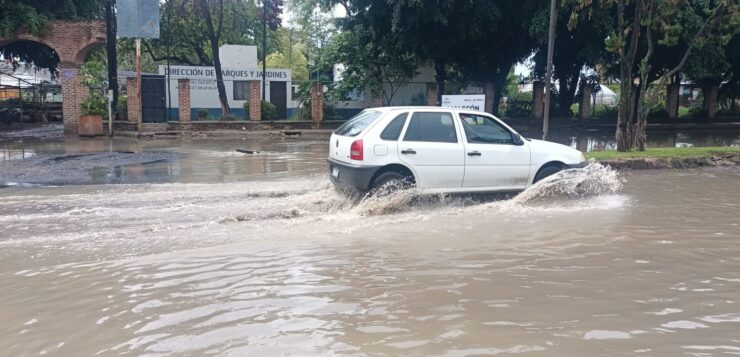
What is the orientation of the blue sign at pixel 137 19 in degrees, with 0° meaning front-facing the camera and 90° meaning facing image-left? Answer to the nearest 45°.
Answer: approximately 0°

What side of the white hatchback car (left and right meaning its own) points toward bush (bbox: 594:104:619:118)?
left

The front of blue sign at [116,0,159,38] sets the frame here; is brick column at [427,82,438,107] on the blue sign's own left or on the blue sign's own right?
on the blue sign's own left

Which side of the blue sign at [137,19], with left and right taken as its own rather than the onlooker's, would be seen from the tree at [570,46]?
left

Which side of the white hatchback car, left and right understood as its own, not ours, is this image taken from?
right

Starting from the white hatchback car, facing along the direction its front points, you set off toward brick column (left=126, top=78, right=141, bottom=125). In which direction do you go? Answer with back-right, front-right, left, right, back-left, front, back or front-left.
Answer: back-left

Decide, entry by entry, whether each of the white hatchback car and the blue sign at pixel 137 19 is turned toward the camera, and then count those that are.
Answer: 1

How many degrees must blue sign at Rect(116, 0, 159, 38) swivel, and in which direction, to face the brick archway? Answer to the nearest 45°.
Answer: approximately 135° to its right

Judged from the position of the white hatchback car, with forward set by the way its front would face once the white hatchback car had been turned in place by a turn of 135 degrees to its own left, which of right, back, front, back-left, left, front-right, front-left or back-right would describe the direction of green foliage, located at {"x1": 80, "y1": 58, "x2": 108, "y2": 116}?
front

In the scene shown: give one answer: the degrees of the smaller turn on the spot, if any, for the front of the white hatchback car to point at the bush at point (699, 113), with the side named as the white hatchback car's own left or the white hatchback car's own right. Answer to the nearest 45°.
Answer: approximately 45° to the white hatchback car's own left

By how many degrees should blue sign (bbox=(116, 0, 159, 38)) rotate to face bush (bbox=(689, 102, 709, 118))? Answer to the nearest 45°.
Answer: approximately 90° to its left

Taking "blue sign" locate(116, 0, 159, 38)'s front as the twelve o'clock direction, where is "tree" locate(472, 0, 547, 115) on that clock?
The tree is roughly at 9 o'clock from the blue sign.
